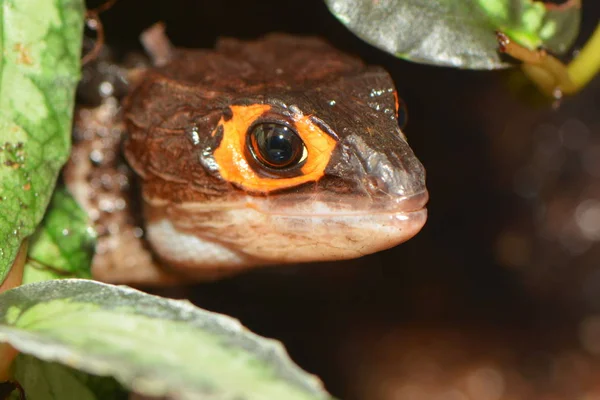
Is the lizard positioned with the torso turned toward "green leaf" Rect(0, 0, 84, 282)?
no

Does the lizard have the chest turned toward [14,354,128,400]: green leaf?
no

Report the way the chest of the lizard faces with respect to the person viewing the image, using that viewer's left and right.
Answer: facing the viewer and to the right of the viewer

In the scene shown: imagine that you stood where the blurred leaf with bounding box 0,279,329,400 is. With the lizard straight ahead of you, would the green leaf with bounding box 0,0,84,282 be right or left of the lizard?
left
